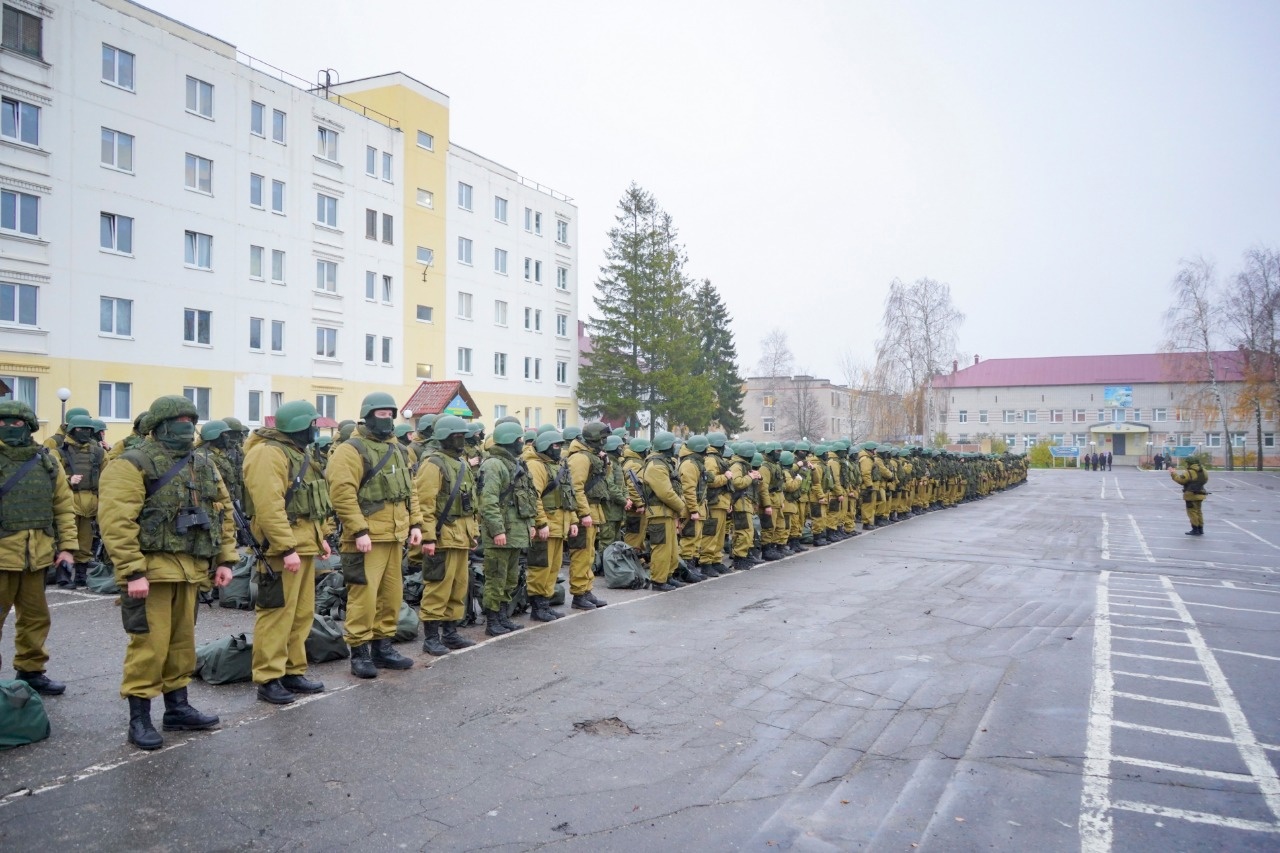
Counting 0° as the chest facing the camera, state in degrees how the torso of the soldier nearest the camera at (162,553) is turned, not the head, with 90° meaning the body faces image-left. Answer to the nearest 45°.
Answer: approximately 315°

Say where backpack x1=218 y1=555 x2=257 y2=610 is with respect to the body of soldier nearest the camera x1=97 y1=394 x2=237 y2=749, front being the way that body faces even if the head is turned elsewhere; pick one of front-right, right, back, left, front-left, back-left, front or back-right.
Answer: back-left

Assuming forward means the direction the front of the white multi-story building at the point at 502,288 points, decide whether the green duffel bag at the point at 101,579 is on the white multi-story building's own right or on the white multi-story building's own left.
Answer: on the white multi-story building's own right

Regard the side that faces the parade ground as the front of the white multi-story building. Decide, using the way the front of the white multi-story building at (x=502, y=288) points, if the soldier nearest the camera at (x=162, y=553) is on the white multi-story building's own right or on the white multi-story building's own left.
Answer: on the white multi-story building's own right

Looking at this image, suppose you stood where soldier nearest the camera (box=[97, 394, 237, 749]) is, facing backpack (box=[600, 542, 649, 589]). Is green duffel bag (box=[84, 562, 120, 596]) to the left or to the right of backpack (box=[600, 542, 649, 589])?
left

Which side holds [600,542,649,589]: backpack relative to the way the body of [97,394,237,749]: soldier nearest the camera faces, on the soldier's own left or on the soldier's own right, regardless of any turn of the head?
on the soldier's own left

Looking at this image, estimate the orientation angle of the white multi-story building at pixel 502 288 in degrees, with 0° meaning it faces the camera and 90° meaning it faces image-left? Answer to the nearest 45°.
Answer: approximately 315°
